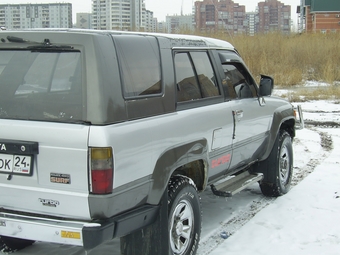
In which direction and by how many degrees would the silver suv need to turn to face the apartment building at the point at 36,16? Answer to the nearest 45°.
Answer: approximately 45° to its left

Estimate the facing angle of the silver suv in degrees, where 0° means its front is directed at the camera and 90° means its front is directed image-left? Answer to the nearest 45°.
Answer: approximately 225°

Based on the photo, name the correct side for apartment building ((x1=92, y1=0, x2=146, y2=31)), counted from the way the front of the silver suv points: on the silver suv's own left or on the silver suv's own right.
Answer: on the silver suv's own left
